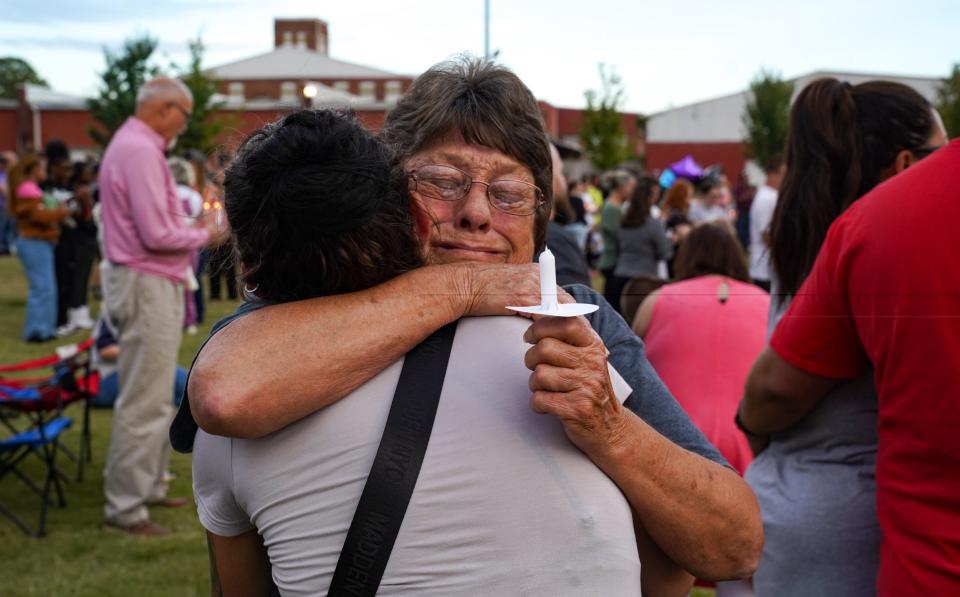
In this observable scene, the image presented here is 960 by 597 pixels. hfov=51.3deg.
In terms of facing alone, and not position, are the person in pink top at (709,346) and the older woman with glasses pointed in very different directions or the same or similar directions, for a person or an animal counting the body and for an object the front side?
very different directions

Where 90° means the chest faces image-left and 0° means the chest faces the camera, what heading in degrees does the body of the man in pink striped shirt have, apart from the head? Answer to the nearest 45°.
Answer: approximately 270°

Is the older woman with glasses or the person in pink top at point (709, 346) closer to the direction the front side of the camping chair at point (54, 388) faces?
the person in pink top

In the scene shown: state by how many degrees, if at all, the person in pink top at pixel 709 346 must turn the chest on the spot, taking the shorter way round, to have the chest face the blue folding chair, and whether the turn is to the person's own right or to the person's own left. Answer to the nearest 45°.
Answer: approximately 90° to the person's own left

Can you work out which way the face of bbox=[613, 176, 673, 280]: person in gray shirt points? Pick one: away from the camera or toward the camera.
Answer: away from the camera

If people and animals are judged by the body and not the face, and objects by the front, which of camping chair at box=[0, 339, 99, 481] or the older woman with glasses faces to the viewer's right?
the camping chair

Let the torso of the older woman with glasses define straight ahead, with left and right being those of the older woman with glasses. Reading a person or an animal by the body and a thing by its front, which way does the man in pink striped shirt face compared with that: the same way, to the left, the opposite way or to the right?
to the left

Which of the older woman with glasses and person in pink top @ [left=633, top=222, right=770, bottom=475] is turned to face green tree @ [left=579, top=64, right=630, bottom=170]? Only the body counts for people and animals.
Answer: the person in pink top

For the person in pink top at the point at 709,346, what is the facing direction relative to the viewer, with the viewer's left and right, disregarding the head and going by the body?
facing away from the viewer

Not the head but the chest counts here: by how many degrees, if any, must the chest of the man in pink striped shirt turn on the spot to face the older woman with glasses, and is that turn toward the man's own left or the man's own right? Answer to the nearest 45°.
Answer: approximately 90° to the man's own right
